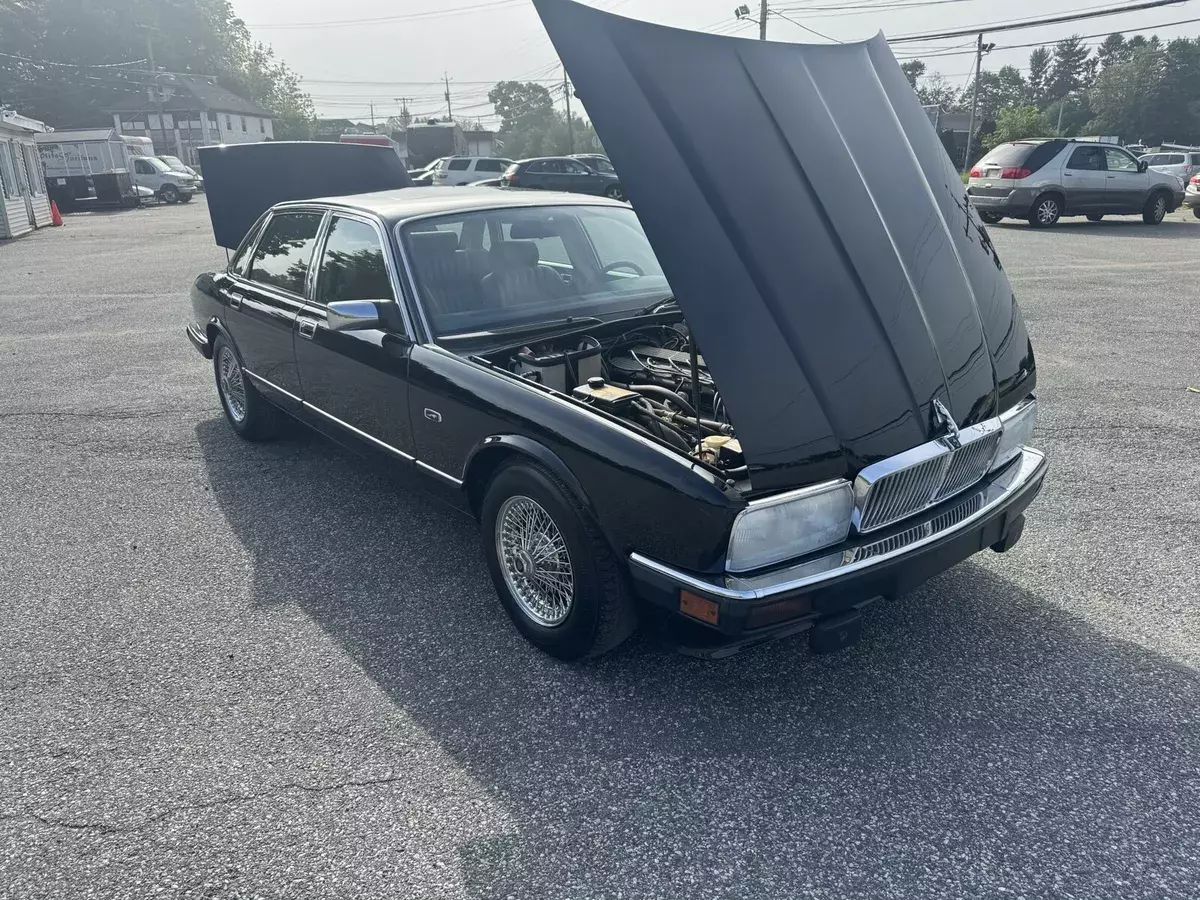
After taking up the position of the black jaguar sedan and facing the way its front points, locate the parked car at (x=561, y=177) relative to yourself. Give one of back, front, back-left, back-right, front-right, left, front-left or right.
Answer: back-left

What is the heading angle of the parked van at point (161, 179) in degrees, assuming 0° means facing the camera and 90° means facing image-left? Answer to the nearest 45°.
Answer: approximately 315°

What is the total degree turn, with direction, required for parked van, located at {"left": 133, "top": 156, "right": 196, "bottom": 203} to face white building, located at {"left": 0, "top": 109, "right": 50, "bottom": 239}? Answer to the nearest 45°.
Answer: approximately 45° to its right

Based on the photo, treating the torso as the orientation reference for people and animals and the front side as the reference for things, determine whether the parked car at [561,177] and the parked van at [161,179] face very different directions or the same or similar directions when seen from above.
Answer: same or similar directions

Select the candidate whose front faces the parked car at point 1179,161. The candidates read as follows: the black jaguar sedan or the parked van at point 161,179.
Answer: the parked van at point 161,179

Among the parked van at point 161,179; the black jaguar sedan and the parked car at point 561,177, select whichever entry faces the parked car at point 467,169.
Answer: the parked van at point 161,179

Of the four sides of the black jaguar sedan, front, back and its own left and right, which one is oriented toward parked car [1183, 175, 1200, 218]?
left

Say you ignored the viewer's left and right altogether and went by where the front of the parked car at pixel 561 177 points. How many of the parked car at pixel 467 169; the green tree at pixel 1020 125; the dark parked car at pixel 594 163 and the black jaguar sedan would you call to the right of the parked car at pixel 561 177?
1

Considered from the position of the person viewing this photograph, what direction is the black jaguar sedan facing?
facing the viewer and to the right of the viewer

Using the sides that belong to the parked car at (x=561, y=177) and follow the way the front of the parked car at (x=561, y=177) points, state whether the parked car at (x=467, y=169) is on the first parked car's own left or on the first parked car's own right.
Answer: on the first parked car's own left

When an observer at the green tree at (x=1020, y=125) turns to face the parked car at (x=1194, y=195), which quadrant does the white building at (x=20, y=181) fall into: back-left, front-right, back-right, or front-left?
front-right

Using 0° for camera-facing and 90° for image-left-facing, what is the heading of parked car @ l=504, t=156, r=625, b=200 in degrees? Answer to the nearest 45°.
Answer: approximately 270°

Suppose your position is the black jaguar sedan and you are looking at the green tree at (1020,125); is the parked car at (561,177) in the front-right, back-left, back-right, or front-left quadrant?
front-left

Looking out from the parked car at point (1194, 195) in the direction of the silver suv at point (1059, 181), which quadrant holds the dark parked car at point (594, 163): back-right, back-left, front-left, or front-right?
front-right

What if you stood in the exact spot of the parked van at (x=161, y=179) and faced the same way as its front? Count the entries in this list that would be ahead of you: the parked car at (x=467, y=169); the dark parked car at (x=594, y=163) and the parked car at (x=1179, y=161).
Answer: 3
